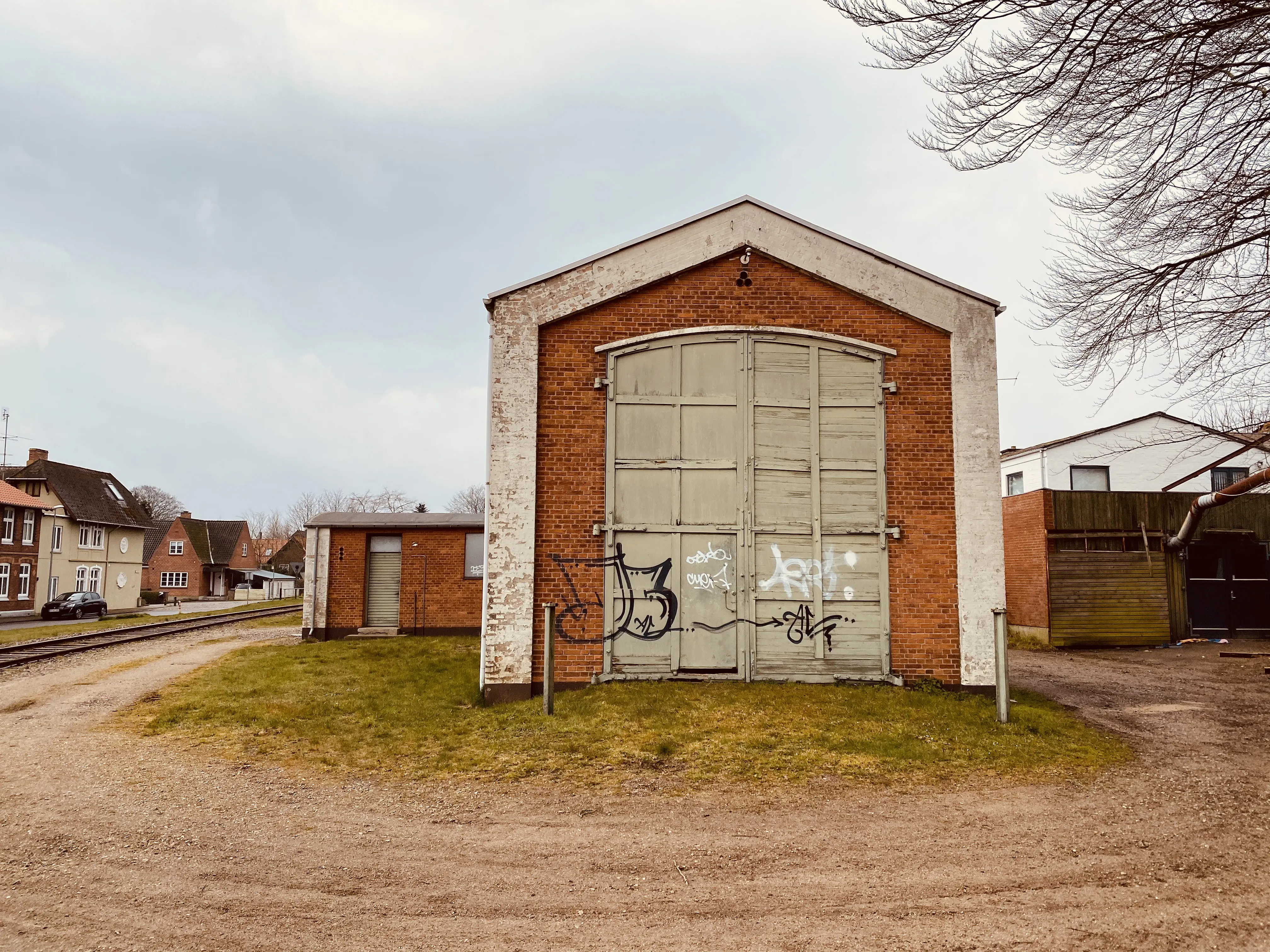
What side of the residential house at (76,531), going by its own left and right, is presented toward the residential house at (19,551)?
right

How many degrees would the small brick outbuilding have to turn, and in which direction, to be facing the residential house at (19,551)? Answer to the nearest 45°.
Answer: approximately 135° to its right

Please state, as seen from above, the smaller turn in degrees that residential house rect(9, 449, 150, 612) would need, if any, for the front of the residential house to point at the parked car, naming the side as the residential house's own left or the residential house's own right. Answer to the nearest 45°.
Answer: approximately 45° to the residential house's own right

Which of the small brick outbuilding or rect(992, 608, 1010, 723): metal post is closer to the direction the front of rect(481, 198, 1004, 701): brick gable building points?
the metal post

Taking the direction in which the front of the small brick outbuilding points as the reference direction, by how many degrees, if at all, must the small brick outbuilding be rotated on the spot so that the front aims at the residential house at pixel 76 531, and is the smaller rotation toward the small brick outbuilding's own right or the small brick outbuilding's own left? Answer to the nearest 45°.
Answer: approximately 135° to the small brick outbuilding's own right

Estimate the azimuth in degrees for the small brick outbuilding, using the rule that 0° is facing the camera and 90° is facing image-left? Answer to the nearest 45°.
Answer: approximately 0°

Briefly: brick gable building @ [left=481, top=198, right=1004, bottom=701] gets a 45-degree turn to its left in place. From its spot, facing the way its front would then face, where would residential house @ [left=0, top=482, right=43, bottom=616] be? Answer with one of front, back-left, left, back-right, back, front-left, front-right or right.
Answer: back

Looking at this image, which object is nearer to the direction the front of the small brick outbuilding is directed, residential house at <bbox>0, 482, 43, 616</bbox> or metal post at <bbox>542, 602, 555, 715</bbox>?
the metal post

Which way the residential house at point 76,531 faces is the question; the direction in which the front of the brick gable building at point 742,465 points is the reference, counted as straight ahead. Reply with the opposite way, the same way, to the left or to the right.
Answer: to the left

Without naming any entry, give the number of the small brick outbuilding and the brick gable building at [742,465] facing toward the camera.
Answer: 2
